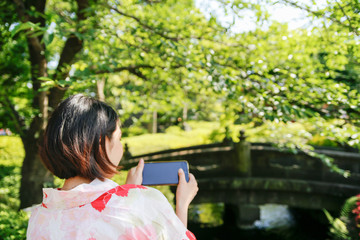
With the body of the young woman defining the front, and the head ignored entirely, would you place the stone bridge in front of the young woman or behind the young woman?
in front

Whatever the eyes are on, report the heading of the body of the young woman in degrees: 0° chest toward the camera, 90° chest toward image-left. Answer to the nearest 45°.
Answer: approximately 225°

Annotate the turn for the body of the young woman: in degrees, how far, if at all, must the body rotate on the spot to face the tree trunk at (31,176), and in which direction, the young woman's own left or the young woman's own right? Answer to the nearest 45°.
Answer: approximately 45° to the young woman's own left

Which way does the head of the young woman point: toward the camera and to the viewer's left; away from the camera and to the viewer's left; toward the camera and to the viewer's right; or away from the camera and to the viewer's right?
away from the camera and to the viewer's right

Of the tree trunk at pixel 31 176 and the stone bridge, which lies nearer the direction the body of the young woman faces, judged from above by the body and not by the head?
the stone bridge
